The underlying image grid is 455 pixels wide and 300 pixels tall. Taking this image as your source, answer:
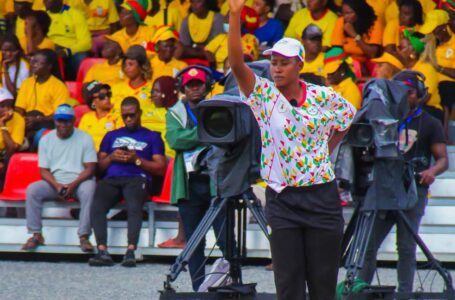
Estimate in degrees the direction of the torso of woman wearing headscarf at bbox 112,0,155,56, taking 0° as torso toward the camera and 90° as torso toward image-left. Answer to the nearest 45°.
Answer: approximately 45°

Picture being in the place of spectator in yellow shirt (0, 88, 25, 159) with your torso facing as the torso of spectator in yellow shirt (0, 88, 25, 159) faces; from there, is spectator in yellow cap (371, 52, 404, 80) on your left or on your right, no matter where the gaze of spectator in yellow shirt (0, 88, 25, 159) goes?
on your left

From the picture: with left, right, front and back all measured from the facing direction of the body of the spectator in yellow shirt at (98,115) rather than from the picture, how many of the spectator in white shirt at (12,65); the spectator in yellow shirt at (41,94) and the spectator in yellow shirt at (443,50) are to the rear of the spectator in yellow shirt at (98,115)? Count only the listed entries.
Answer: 2

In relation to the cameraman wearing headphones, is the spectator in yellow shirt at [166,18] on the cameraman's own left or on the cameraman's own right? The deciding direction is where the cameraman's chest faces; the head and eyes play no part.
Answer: on the cameraman's own right

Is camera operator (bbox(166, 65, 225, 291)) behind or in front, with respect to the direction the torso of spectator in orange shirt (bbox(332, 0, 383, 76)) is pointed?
in front

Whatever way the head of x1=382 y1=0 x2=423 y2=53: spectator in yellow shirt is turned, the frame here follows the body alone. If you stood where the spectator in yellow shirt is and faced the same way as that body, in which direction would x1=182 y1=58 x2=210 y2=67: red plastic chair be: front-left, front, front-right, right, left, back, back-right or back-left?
front-right

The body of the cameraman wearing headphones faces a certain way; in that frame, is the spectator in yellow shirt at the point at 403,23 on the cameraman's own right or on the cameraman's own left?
on the cameraman's own right

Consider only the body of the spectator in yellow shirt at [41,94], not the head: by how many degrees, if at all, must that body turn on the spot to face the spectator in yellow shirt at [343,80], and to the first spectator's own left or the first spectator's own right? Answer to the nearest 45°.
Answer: approximately 90° to the first spectator's own left

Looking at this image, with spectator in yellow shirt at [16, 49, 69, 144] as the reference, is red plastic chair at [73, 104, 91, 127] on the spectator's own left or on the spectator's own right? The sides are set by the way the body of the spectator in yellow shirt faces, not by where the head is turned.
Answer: on the spectator's own left
